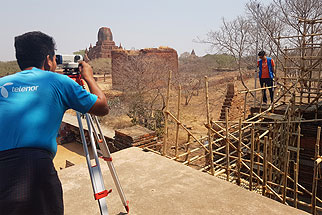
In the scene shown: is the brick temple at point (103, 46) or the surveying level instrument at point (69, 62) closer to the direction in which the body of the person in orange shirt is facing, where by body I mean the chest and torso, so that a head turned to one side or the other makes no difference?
the surveying level instrument

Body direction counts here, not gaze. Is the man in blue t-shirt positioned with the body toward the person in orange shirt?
yes

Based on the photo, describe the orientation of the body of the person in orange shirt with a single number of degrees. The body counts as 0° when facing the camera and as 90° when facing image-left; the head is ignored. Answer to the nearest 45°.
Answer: approximately 45°

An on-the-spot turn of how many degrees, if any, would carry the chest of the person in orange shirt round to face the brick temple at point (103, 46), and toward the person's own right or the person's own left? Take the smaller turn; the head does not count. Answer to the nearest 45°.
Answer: approximately 90° to the person's own right

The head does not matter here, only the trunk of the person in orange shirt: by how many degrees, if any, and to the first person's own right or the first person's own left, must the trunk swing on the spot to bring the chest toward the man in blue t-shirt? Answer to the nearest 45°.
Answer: approximately 45° to the first person's own left

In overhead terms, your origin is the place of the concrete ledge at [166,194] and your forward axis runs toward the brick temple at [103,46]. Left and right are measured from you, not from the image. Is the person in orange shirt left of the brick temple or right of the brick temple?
right

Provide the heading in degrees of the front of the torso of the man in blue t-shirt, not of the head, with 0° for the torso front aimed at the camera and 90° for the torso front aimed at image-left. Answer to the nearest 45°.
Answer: approximately 225°
